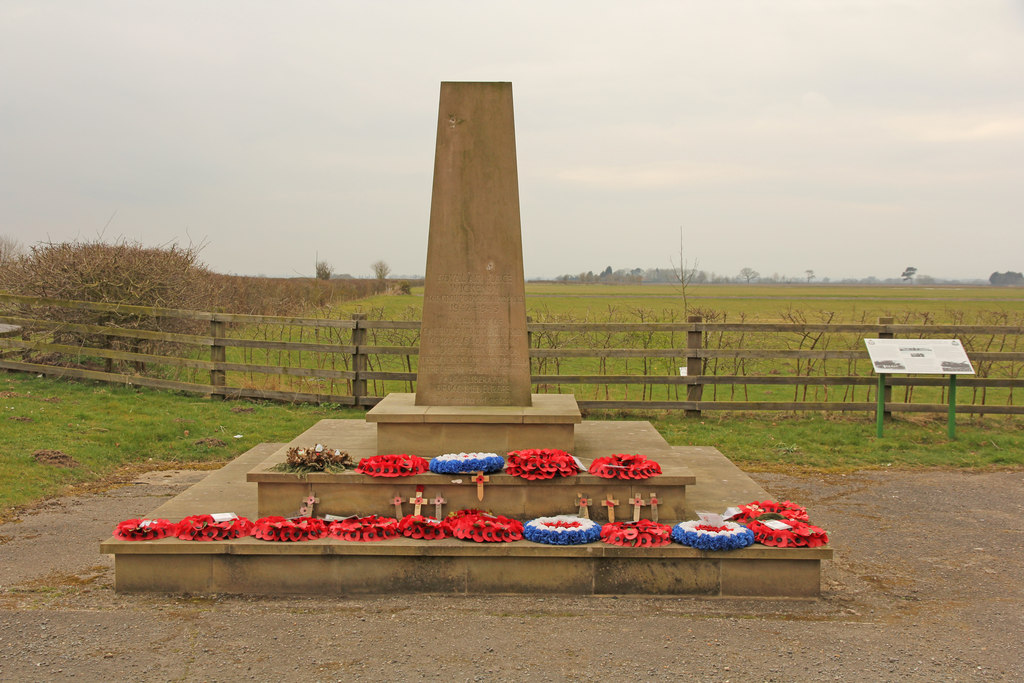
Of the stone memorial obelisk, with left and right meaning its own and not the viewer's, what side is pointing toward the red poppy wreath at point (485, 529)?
front

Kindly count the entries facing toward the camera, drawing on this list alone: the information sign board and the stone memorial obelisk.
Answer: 2

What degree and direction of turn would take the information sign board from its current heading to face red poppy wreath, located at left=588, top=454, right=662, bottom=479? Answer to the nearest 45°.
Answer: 0° — it already faces it

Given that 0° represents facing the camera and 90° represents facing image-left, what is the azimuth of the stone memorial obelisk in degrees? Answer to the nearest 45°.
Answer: approximately 0°

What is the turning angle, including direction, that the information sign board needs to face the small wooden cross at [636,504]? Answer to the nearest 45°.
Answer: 0° — it already faces it

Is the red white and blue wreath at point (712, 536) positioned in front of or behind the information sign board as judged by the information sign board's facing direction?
in front

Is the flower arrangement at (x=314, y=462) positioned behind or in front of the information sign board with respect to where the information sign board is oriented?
in front

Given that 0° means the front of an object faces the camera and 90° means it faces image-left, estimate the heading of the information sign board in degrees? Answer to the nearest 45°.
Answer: approximately 0°
